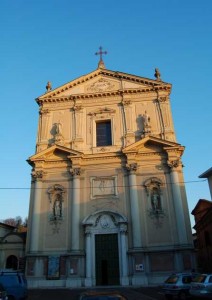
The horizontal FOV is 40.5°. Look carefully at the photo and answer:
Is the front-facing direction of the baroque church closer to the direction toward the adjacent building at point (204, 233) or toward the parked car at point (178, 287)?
the parked car

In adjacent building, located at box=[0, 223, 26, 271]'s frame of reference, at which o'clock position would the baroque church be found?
The baroque church is roughly at 10 o'clock from the adjacent building.

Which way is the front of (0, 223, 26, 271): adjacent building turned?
toward the camera

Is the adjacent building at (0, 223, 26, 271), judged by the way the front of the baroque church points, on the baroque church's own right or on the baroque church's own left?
on the baroque church's own right

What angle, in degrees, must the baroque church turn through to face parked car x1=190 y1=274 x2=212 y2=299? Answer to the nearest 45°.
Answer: approximately 45° to its left

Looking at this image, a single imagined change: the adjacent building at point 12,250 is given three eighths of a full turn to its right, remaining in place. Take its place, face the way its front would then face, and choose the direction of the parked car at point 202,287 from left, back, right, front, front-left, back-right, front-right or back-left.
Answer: back

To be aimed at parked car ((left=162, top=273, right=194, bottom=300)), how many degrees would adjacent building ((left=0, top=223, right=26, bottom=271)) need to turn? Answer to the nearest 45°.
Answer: approximately 45° to its left

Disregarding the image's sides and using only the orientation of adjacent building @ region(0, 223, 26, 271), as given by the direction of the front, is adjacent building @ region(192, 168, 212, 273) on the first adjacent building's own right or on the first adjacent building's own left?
on the first adjacent building's own left

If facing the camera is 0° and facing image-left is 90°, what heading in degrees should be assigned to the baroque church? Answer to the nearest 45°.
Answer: approximately 0°
